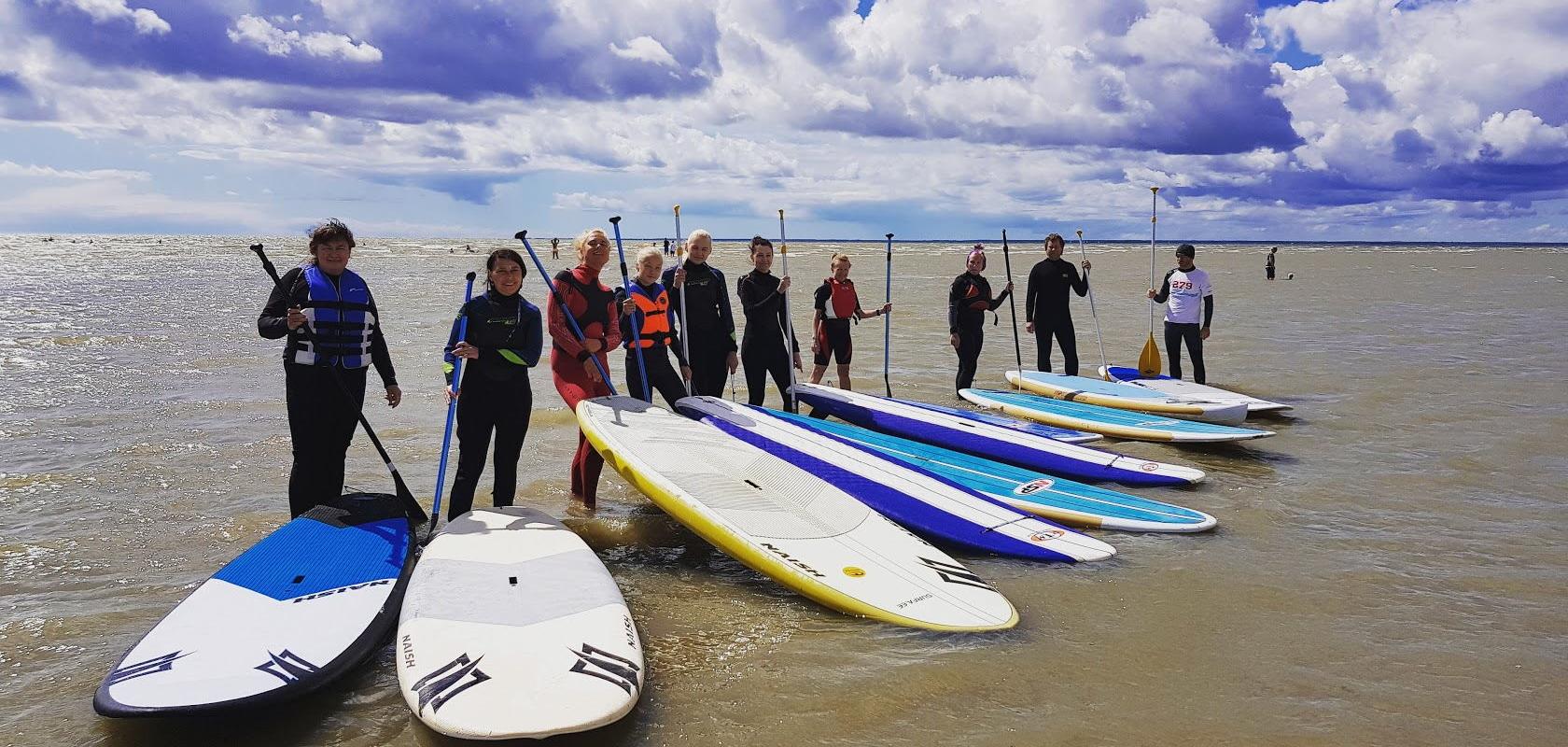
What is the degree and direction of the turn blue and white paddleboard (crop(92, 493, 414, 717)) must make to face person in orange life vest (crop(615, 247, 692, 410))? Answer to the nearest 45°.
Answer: approximately 180°

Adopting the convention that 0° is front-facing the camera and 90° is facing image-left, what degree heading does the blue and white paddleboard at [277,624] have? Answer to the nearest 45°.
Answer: approximately 45°

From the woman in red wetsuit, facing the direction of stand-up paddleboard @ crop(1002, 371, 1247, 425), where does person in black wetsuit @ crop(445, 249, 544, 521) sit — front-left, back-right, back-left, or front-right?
back-right

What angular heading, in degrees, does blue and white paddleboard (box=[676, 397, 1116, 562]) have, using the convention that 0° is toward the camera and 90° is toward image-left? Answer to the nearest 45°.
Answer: approximately 315°

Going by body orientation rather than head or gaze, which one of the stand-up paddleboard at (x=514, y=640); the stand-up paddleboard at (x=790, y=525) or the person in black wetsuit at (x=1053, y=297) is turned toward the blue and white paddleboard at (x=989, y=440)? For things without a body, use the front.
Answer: the person in black wetsuit

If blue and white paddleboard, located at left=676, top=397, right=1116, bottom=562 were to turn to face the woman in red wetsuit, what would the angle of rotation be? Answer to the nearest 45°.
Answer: approximately 135° to its right

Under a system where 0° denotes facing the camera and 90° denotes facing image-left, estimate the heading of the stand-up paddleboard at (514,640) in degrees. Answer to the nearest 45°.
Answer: approximately 0°

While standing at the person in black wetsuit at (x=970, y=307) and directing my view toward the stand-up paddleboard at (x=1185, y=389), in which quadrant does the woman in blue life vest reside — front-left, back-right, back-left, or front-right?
back-right

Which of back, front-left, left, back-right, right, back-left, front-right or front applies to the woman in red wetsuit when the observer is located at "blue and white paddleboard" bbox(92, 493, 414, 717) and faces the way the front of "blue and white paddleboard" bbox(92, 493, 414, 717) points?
back

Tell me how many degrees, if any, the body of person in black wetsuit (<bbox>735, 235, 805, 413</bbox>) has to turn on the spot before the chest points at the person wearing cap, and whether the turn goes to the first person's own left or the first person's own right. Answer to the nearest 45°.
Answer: approximately 135° to the first person's own left

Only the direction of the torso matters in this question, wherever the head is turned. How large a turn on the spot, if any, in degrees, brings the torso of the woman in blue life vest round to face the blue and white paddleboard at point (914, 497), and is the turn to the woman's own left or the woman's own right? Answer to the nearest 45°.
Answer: approximately 90° to the woman's own left

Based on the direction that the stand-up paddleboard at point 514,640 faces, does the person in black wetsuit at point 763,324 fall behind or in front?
behind

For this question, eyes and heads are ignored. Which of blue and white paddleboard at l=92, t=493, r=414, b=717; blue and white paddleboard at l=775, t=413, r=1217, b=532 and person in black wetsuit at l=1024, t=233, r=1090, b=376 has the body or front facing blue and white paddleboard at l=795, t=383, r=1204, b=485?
the person in black wetsuit
